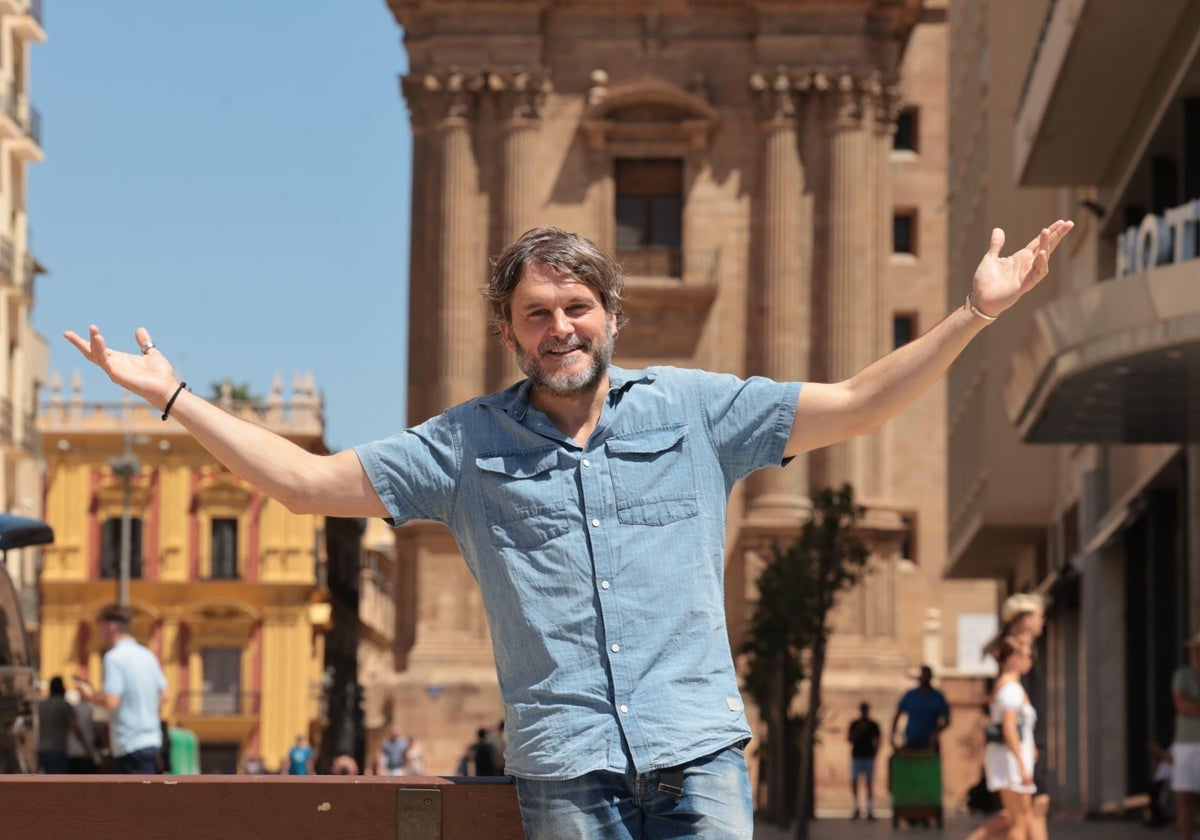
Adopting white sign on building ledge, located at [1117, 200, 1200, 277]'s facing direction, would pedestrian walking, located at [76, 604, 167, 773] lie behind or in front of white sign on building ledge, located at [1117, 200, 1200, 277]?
in front

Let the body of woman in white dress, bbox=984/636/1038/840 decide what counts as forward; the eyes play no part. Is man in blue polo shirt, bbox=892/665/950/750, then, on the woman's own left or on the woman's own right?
on the woman's own left

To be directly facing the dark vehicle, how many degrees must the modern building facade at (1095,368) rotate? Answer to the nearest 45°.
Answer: approximately 45° to its left

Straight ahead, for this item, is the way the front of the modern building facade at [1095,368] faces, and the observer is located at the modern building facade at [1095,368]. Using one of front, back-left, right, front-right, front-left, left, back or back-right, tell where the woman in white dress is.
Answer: front-left

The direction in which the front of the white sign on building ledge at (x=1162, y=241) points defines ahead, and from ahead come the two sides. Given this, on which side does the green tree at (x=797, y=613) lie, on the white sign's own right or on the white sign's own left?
on the white sign's own right

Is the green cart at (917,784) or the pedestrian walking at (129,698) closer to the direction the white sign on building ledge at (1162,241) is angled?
the pedestrian walking

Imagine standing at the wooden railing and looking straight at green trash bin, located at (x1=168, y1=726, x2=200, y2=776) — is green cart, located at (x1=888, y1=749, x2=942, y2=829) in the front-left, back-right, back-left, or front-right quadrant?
front-right

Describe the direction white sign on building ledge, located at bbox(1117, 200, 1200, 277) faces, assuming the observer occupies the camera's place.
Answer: facing the viewer and to the left of the viewer
